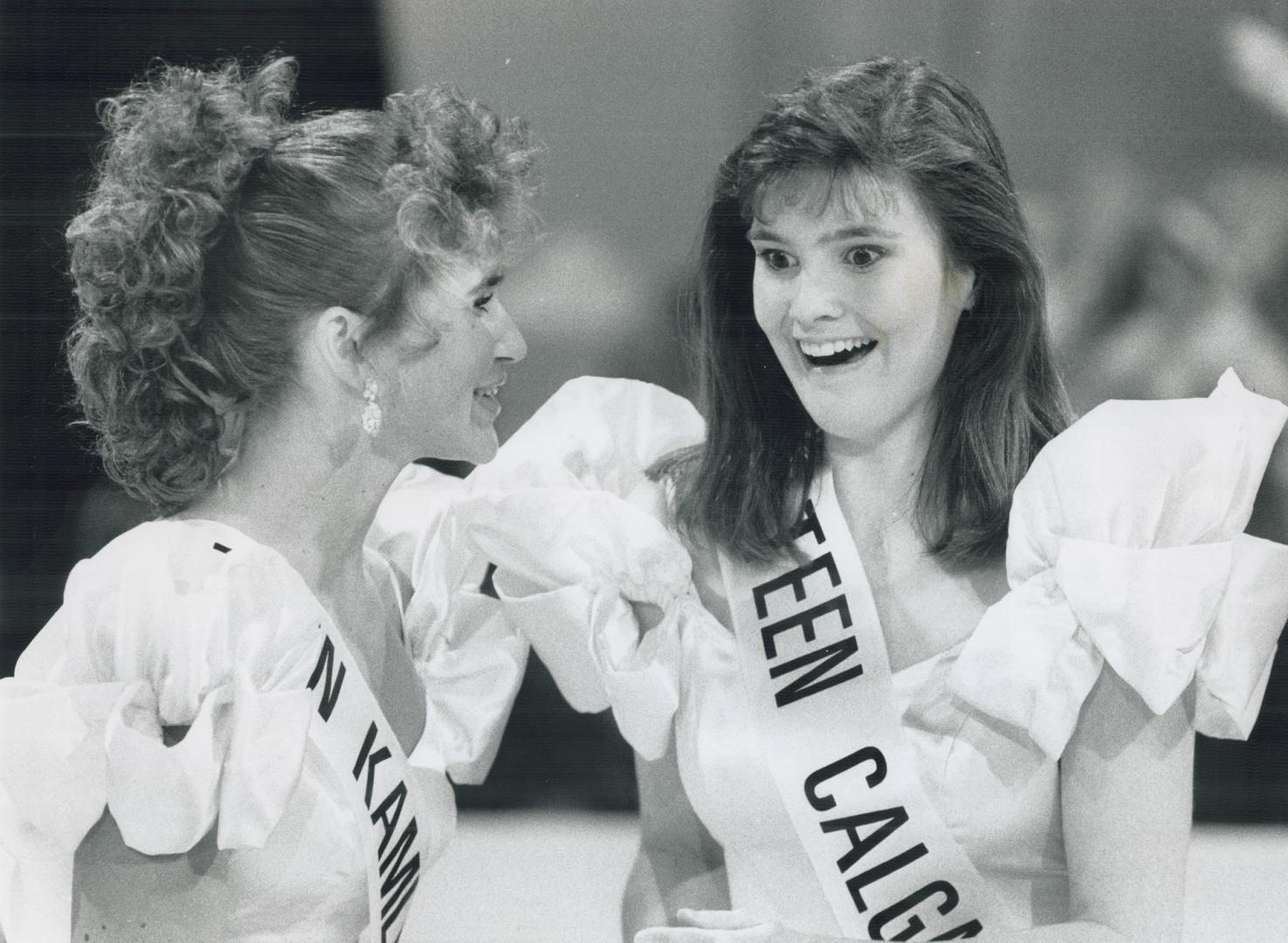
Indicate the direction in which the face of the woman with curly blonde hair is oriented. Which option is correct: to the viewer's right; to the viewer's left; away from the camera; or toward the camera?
to the viewer's right

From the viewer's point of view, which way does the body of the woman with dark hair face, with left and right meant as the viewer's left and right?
facing the viewer and to the left of the viewer

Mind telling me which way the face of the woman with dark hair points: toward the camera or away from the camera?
toward the camera
